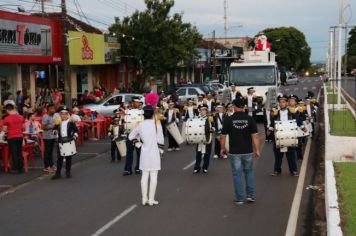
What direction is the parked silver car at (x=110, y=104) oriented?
to the viewer's left

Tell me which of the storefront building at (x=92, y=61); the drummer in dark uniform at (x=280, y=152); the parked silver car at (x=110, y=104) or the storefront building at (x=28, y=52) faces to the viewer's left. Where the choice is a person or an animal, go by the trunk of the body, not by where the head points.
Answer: the parked silver car

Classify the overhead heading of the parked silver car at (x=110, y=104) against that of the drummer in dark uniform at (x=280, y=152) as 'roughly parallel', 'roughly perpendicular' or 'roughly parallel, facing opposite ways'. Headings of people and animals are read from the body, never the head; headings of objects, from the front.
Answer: roughly perpendicular

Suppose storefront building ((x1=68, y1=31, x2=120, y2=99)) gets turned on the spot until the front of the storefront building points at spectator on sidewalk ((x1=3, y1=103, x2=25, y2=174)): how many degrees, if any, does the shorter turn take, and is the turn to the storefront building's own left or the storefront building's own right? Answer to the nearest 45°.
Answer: approximately 45° to the storefront building's own right

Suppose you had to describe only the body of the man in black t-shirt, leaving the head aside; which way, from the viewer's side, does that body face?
away from the camera

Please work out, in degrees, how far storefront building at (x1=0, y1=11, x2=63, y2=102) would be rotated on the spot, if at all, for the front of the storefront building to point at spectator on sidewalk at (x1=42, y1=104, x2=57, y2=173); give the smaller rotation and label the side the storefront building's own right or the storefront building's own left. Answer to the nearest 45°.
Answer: approximately 45° to the storefront building's own right

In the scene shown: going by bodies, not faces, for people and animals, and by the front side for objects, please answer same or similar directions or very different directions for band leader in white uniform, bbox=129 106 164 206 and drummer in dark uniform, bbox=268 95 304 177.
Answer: very different directions

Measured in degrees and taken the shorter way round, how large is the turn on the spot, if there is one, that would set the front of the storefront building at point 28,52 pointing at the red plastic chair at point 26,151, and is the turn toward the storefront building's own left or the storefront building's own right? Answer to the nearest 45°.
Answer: approximately 45° to the storefront building's own right

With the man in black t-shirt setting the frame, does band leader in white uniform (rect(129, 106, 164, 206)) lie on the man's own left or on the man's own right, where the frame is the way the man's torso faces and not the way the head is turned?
on the man's own left

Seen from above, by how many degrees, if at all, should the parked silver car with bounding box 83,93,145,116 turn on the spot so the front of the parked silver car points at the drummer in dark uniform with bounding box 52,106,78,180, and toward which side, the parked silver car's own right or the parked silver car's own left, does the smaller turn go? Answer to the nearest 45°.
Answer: approximately 90° to the parked silver car's own left

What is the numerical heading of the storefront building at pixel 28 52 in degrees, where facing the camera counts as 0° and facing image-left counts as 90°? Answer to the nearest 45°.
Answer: approximately 315°

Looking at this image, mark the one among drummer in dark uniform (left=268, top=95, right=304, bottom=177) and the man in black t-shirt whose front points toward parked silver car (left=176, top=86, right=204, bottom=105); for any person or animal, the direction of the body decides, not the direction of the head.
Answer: the man in black t-shirt
